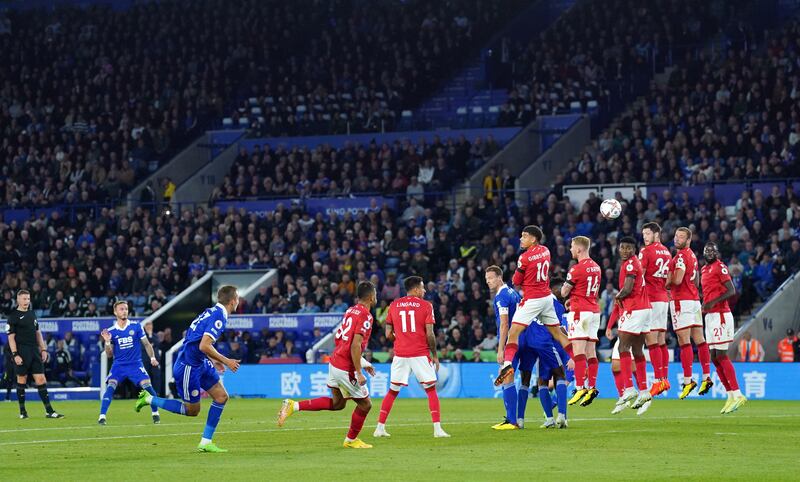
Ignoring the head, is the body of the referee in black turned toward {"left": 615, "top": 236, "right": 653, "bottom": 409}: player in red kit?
yes

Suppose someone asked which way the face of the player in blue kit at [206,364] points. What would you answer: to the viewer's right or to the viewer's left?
to the viewer's right

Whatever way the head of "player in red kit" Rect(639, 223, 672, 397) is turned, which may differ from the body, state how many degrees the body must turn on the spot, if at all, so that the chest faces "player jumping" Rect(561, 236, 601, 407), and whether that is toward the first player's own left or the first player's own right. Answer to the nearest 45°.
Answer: approximately 90° to the first player's own left

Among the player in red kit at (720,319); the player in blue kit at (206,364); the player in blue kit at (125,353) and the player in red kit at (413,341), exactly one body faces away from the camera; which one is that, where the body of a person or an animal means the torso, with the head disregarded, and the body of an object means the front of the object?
the player in red kit at (413,341)

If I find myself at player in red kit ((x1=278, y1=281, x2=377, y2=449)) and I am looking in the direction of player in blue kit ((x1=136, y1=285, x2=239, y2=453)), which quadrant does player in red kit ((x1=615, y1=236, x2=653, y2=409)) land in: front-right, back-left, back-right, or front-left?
back-right

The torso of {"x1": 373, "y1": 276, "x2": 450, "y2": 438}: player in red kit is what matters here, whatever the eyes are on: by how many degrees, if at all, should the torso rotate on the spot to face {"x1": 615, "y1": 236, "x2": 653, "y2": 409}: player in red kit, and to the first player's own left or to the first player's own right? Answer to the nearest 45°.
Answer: approximately 45° to the first player's own right

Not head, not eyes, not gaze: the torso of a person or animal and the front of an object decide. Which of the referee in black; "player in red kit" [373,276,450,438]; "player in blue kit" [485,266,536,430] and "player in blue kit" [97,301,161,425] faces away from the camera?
the player in red kit

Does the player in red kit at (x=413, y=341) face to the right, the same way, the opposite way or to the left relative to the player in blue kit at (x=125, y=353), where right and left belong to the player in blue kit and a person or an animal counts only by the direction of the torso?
the opposite way
